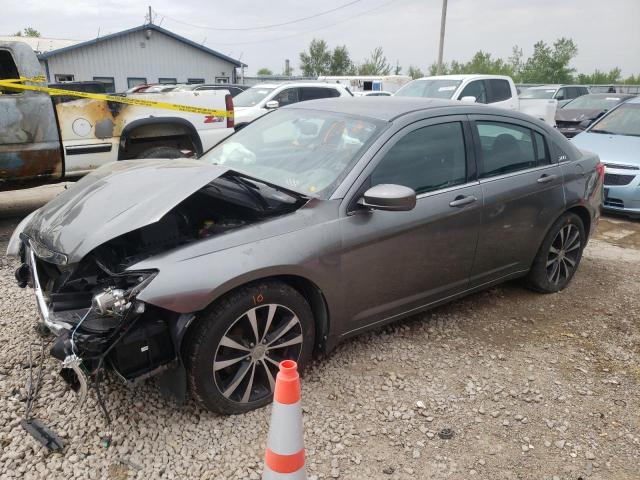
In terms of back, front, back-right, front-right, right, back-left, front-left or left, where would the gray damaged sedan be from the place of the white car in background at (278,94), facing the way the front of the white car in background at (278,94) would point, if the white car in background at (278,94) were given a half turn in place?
back-right

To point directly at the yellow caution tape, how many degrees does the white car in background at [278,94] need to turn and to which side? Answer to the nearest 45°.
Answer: approximately 45° to its left

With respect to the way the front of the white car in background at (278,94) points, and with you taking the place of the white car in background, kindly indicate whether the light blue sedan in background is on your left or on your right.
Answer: on your left

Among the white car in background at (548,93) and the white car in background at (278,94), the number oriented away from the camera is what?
0

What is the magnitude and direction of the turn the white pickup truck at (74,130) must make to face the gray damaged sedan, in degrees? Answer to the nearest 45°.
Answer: approximately 90° to its left

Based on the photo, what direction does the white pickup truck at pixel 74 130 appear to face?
to the viewer's left

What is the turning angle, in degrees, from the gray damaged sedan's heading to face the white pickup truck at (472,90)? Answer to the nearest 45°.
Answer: approximately 180°

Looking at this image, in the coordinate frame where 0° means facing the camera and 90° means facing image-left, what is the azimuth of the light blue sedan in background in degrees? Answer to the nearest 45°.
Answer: approximately 45°

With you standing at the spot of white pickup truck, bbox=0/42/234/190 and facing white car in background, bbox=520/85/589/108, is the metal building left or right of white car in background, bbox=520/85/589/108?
left

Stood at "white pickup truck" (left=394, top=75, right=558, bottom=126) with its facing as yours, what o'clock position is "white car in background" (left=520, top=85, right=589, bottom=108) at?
The white car in background is roughly at 5 o'clock from the white pickup truck.

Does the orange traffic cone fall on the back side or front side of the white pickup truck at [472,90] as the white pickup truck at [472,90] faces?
on the front side

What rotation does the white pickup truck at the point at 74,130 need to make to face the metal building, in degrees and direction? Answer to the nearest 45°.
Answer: approximately 90° to its right

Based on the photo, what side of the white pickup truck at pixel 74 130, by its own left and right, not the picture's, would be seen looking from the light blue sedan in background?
back

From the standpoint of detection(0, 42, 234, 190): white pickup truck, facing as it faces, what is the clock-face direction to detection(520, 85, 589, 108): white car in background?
The white car in background is roughly at 5 o'clock from the white pickup truck.
